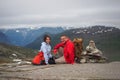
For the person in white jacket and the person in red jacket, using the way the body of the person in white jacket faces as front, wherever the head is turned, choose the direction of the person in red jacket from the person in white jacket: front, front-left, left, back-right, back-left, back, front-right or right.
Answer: front-left

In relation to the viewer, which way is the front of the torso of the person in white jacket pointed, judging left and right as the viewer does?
facing the viewer and to the right of the viewer
